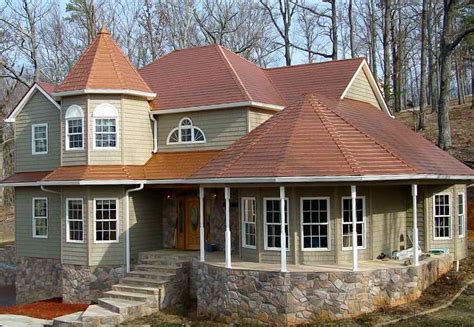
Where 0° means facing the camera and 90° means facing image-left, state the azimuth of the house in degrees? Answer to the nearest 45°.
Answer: approximately 45°
